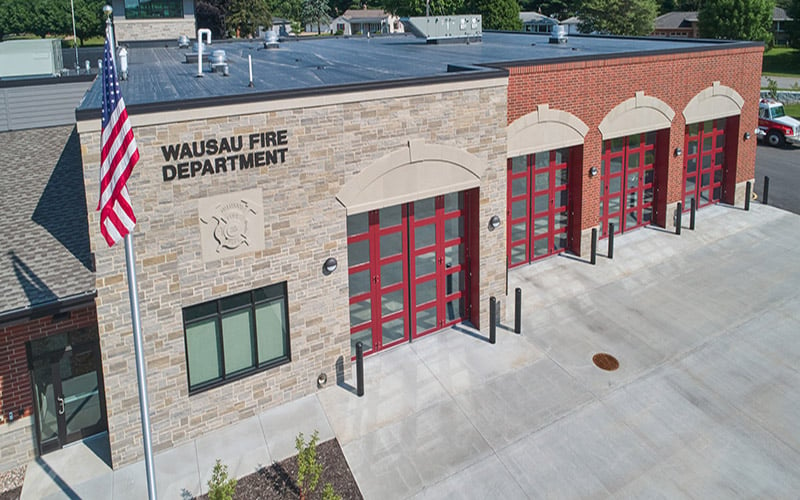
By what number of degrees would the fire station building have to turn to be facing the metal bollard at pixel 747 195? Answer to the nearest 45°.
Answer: approximately 90° to its left

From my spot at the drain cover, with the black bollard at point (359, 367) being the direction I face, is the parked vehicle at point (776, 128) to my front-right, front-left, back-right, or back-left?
back-right

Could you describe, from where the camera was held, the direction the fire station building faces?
facing the viewer and to the right of the viewer

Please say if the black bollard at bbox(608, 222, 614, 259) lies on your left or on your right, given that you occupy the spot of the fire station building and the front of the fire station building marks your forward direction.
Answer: on your left

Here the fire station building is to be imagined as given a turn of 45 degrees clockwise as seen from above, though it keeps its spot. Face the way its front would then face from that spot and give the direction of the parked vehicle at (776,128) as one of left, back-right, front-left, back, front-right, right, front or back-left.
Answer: back-left

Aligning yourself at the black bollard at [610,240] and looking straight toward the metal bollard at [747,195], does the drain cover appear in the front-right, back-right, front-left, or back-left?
back-right
